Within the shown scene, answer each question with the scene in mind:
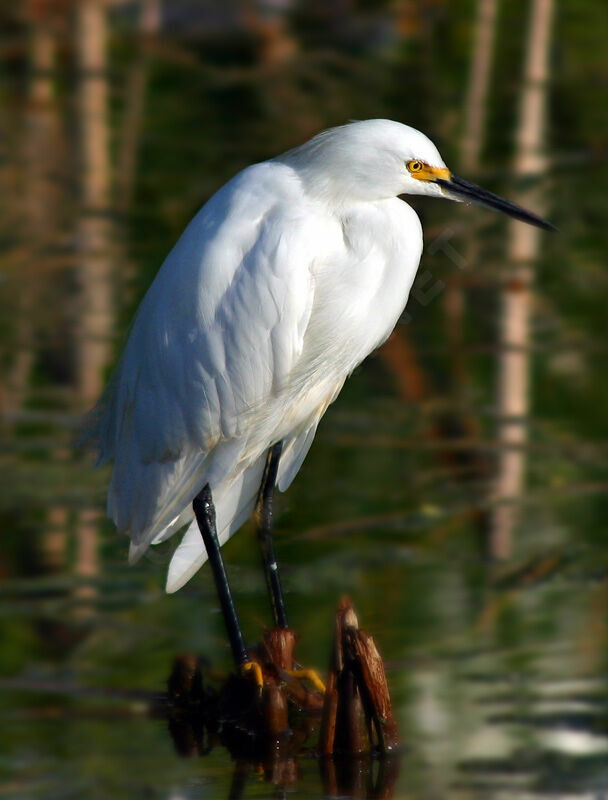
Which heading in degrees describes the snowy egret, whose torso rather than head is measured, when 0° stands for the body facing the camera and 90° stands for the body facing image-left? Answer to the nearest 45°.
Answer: approximately 270°

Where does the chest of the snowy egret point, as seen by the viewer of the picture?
to the viewer's right
